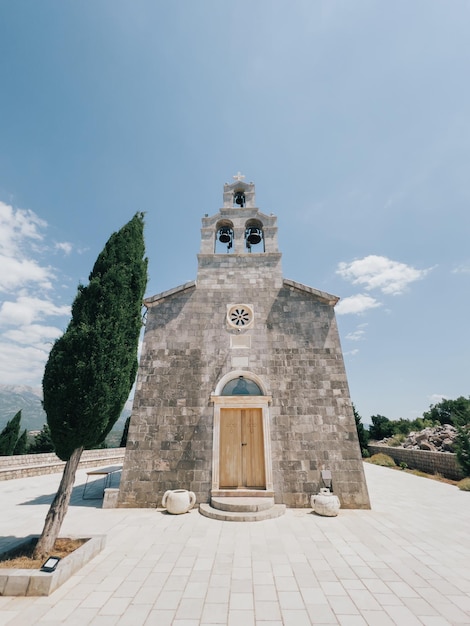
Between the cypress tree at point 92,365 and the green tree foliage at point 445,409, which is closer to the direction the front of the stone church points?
the cypress tree

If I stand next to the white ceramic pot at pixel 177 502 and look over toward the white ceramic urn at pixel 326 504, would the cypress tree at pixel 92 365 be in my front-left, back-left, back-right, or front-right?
back-right

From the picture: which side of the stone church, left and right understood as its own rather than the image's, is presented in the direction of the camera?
front

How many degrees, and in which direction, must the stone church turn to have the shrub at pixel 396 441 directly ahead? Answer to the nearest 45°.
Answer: approximately 135° to its left

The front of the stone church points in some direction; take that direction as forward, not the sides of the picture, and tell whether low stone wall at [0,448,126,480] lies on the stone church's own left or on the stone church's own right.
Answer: on the stone church's own right

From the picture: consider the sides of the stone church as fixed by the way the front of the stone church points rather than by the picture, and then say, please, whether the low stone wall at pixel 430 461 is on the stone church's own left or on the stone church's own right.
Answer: on the stone church's own left

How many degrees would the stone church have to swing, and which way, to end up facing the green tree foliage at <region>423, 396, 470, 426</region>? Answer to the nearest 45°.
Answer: approximately 135° to its left
